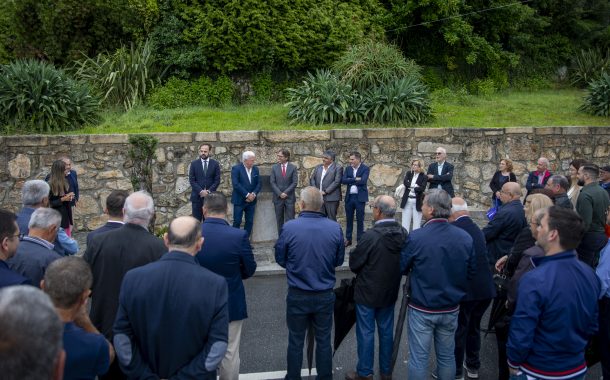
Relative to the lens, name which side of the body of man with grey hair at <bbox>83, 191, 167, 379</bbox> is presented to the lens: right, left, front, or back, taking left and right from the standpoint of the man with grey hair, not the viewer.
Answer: back

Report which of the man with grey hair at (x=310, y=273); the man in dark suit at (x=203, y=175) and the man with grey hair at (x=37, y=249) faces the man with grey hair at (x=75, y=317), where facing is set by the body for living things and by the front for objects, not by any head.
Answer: the man in dark suit

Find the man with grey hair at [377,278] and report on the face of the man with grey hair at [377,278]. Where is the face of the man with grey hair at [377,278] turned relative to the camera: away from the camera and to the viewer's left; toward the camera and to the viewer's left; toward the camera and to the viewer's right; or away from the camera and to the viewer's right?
away from the camera and to the viewer's left

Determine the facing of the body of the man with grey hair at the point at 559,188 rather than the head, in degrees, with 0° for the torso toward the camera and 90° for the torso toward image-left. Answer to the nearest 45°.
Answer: approximately 90°

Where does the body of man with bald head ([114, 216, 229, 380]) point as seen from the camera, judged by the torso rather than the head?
away from the camera

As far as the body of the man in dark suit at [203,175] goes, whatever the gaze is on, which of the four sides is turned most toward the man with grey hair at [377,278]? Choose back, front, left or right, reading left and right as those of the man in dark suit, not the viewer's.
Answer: front

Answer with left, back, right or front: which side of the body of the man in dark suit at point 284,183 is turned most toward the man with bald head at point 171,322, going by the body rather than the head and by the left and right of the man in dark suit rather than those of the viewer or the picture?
front

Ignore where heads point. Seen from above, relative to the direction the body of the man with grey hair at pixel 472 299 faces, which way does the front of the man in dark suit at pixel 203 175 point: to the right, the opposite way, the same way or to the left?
the opposite way

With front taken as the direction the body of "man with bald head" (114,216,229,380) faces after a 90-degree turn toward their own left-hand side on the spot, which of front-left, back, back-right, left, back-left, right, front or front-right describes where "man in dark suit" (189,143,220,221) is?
right

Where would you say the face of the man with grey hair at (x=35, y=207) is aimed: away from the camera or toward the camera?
away from the camera

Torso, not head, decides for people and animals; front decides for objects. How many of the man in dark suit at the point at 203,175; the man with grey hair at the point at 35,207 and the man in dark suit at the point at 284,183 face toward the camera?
2

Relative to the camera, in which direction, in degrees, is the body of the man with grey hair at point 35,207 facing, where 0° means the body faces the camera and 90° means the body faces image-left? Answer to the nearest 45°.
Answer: approximately 225°

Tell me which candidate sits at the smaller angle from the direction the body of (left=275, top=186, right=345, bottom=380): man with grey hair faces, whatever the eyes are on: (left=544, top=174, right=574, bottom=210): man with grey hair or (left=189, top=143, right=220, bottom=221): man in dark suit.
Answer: the man in dark suit

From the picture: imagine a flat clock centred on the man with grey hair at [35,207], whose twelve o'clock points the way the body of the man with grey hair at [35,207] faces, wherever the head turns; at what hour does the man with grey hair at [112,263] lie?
the man with grey hair at [112,263] is roughly at 4 o'clock from the man with grey hair at [35,207].

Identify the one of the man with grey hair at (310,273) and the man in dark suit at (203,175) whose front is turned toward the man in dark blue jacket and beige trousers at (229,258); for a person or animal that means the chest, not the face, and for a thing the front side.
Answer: the man in dark suit at (203,175)

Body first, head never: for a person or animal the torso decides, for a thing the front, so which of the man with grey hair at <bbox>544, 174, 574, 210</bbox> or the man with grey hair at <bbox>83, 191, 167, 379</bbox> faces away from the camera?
the man with grey hair at <bbox>83, 191, 167, 379</bbox>
